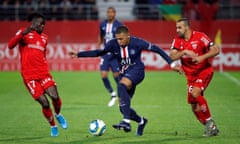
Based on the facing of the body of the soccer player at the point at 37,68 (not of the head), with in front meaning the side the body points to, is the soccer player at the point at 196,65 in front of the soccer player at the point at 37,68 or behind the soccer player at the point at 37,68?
in front

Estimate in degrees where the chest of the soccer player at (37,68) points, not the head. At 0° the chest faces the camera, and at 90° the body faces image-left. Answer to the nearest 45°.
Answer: approximately 315°

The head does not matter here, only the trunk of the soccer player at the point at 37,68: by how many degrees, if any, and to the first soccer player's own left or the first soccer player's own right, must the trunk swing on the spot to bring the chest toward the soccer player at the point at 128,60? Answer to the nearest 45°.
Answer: approximately 45° to the first soccer player's own left

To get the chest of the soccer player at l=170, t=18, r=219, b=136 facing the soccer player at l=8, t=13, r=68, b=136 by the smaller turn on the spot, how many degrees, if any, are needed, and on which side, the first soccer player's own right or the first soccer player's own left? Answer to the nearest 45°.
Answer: approximately 45° to the first soccer player's own right

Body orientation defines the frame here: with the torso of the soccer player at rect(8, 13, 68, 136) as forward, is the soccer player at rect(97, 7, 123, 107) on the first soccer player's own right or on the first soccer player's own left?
on the first soccer player's own left

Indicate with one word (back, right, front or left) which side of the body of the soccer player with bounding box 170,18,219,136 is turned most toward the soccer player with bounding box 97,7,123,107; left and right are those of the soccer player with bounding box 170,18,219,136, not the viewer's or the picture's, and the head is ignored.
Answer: right

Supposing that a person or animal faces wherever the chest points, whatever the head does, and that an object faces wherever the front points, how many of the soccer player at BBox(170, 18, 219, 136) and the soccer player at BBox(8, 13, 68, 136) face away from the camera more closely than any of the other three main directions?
0

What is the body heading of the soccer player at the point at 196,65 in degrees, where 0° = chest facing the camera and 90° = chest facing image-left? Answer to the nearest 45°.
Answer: approximately 45°
